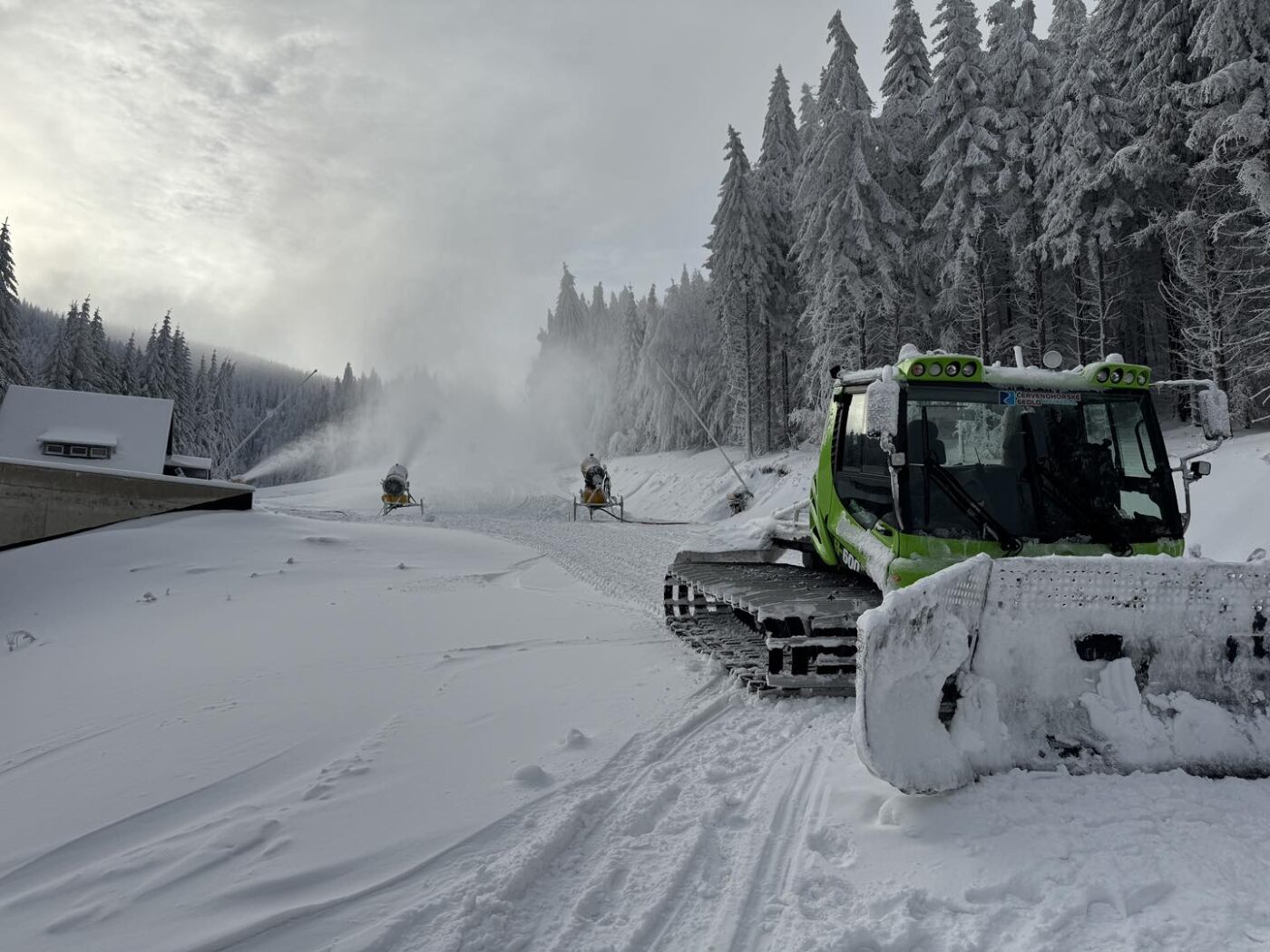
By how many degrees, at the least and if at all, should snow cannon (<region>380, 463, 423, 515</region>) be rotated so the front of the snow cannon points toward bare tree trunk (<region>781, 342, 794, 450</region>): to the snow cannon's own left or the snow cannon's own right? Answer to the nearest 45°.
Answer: approximately 90° to the snow cannon's own right

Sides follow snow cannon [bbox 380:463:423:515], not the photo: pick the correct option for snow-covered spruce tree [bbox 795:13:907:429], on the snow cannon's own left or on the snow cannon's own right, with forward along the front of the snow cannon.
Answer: on the snow cannon's own right

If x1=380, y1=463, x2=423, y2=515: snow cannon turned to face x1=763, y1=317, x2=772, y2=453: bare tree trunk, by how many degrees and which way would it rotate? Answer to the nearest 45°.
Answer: approximately 90° to its right

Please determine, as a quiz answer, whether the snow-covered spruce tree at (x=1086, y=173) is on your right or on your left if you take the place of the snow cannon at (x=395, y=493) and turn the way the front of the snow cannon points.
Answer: on your right

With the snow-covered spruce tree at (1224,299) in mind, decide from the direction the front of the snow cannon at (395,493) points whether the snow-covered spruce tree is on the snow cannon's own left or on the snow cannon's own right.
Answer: on the snow cannon's own right

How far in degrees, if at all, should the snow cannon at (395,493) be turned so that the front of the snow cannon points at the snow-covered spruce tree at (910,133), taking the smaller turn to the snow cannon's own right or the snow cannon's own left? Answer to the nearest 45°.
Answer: approximately 135° to the snow cannon's own right
